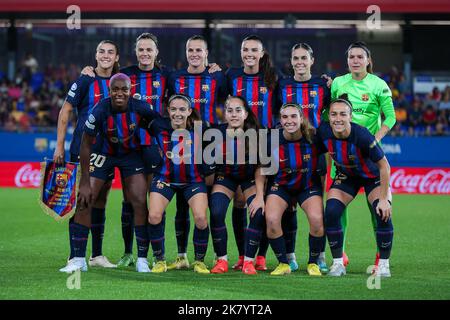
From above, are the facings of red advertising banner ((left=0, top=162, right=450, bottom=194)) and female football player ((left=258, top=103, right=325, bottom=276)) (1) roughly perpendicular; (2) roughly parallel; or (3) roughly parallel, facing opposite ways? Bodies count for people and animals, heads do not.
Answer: roughly parallel

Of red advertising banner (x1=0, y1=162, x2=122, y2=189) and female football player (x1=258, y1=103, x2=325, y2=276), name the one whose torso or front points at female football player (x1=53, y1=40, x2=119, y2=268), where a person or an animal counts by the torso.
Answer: the red advertising banner

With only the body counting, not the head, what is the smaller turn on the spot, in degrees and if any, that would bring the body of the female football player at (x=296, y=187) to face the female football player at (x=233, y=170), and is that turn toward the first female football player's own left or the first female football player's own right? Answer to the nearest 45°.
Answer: approximately 90° to the first female football player's own right

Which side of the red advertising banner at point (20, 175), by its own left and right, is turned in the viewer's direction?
front

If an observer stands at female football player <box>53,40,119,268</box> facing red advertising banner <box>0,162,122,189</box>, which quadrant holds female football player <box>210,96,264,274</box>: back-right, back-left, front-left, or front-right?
back-right

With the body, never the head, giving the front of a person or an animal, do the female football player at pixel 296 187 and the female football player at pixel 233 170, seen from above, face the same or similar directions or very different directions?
same or similar directions

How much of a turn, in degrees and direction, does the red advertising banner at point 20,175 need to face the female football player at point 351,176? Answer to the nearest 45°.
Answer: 0° — it already faces them

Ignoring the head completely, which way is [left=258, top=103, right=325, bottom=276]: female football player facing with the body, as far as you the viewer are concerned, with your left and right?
facing the viewer

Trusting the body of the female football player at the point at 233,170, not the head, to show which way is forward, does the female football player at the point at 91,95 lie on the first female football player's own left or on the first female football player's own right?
on the first female football player's own right

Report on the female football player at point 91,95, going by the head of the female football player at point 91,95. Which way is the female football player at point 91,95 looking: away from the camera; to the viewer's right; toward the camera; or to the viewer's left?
toward the camera

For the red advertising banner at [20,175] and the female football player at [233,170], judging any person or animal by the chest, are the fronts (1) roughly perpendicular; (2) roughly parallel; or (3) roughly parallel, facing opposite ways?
roughly parallel

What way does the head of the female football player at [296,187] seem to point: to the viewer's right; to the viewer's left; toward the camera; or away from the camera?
toward the camera
